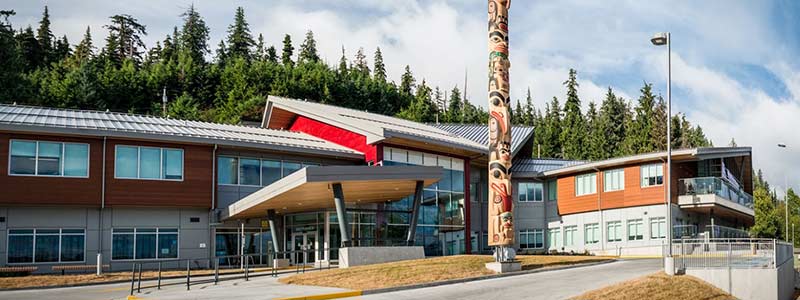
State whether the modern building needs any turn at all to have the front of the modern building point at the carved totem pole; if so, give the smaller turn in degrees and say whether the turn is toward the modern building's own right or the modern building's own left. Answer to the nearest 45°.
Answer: approximately 45° to the modern building's own left

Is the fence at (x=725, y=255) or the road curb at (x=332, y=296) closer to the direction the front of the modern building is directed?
the road curb

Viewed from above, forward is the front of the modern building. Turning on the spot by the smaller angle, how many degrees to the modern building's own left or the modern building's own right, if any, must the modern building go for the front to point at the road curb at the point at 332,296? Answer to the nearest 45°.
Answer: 0° — it already faces it

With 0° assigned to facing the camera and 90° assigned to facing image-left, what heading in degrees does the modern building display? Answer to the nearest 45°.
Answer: approximately 0°

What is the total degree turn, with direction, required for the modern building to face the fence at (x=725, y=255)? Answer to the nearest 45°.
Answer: approximately 45° to its left
